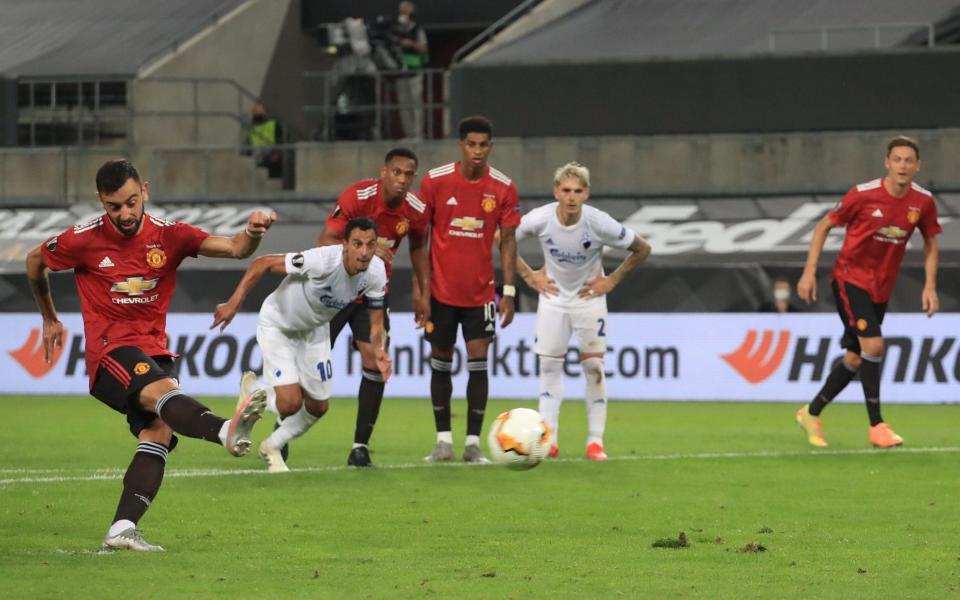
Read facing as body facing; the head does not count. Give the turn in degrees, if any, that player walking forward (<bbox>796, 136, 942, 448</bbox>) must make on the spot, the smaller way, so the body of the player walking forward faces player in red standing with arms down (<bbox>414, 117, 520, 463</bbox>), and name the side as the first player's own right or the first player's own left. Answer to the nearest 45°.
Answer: approximately 90° to the first player's own right

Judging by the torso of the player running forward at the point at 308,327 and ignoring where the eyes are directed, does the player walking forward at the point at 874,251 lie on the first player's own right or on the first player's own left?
on the first player's own left

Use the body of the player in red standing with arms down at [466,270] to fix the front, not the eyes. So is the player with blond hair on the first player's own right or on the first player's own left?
on the first player's own left

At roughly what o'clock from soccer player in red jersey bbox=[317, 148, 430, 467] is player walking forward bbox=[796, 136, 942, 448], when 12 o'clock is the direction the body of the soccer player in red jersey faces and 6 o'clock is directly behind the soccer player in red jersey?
The player walking forward is roughly at 10 o'clock from the soccer player in red jersey.

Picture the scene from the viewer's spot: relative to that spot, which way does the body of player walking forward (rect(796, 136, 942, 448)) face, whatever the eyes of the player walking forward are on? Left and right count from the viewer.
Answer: facing the viewer and to the right of the viewer

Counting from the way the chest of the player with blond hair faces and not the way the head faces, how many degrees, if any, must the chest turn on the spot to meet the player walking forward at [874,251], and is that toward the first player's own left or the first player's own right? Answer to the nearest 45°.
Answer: approximately 90° to the first player's own left

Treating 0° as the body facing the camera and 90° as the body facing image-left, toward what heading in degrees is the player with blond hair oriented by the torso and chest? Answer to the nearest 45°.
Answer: approximately 0°

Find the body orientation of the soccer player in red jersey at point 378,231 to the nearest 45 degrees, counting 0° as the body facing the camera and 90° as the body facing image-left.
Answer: approximately 315°

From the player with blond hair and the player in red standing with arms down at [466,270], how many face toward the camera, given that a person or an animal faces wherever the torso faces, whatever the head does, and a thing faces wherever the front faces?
2
